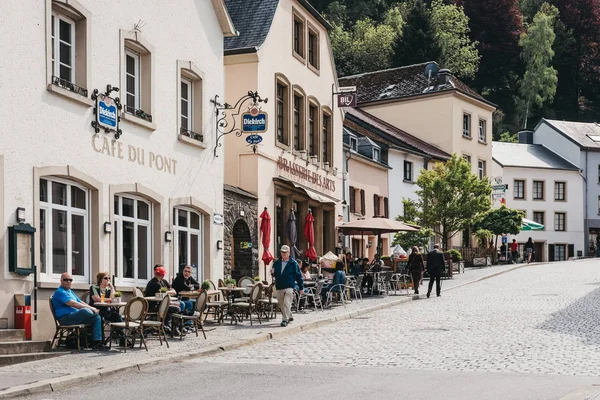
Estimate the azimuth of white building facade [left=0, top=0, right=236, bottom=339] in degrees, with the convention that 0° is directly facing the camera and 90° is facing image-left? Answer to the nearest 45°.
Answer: approximately 315°

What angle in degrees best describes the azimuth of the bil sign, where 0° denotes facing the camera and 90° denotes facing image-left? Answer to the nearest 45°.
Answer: approximately 0°

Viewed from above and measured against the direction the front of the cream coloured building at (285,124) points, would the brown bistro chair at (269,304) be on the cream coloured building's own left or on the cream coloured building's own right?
on the cream coloured building's own right

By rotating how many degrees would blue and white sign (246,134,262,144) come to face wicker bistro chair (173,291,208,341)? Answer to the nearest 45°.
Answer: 0° — it already faces it

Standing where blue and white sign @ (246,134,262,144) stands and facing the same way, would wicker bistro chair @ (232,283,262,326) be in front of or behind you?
in front

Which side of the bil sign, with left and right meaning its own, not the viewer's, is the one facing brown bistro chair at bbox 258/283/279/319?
front

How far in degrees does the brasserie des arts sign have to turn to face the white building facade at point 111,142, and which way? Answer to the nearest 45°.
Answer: approximately 45° to its right
